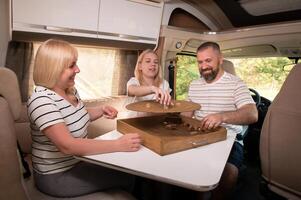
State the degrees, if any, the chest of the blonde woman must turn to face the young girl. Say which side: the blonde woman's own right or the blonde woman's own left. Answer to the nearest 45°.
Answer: approximately 45° to the blonde woman's own left

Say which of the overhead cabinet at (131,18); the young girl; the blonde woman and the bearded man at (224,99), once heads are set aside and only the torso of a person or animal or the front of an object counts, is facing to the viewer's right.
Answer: the blonde woman

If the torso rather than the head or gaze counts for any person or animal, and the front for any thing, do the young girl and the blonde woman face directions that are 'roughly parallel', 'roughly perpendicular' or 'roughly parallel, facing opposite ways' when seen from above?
roughly perpendicular

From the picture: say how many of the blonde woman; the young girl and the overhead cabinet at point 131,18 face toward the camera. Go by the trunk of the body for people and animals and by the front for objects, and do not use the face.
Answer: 2

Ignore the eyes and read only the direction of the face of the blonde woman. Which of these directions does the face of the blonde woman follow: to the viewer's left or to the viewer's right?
to the viewer's right

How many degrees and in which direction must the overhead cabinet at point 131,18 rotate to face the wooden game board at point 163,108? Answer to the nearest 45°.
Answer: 0° — it already faces it

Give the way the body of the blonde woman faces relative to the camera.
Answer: to the viewer's right

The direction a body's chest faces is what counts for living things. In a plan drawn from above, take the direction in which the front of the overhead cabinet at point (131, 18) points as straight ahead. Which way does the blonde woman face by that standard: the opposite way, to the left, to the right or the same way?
to the left

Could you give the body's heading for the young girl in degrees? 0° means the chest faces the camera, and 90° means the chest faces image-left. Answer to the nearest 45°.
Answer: approximately 0°
